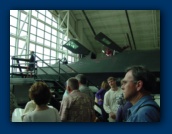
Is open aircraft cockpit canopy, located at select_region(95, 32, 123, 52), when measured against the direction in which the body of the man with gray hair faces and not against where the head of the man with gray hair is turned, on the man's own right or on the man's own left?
on the man's own right

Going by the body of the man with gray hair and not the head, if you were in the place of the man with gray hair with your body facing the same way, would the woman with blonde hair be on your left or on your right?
on your right

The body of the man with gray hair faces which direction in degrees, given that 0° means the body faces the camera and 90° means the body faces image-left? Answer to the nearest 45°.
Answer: approximately 90°

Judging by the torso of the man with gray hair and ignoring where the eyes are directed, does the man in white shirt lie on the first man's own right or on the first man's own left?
on the first man's own right

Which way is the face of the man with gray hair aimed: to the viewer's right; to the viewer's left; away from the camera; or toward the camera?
to the viewer's left

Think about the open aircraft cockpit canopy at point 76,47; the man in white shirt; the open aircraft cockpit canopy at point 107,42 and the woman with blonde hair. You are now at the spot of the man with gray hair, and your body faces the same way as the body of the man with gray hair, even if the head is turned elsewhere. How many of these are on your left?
0
